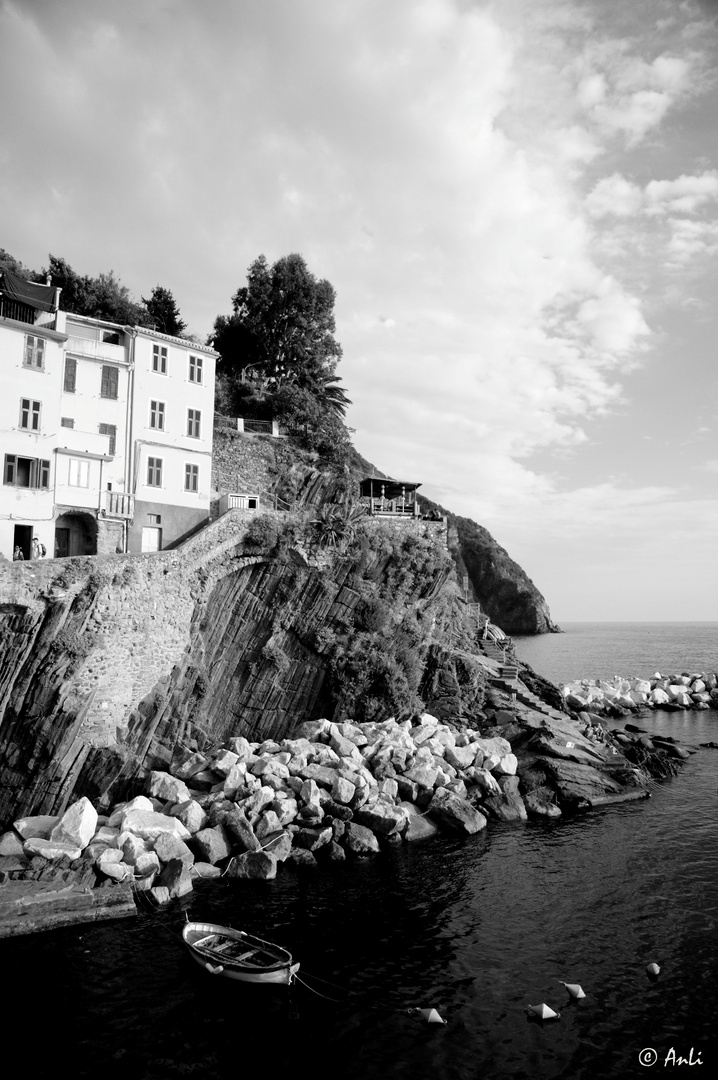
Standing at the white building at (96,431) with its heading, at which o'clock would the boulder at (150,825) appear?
The boulder is roughly at 1 o'clock from the white building.

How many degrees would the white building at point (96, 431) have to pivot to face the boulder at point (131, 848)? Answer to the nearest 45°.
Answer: approximately 45° to its right

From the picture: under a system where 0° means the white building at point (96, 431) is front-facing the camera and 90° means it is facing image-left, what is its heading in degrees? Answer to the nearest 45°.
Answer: approximately 315°
